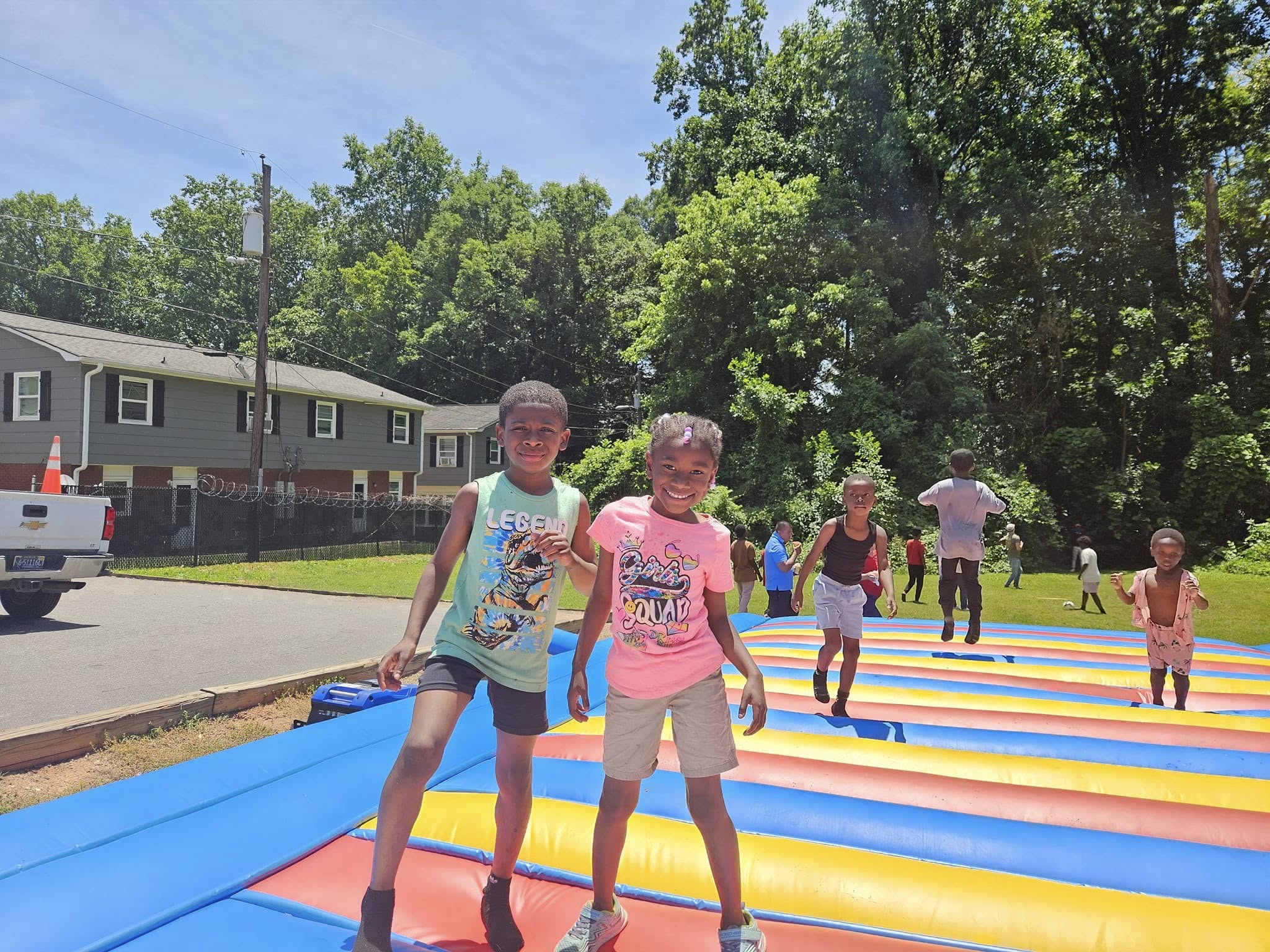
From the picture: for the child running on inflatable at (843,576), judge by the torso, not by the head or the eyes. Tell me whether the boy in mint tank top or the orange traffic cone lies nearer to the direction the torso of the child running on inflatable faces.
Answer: the boy in mint tank top

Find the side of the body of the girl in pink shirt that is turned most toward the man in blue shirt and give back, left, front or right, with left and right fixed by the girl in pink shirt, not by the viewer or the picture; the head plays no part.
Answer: back

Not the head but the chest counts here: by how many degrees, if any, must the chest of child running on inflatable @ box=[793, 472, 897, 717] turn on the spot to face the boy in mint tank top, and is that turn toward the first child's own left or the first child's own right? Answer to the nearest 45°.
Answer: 0° — they already face them

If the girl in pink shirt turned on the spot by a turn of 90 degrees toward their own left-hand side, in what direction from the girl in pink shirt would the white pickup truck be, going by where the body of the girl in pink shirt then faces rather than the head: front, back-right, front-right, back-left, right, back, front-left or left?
back-left
